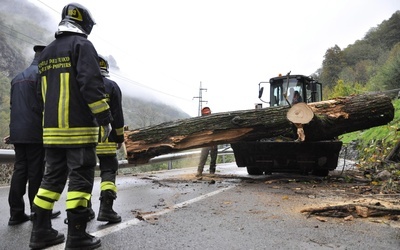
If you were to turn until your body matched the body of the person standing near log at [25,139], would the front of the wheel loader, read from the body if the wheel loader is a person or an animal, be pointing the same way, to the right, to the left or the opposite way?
the opposite way

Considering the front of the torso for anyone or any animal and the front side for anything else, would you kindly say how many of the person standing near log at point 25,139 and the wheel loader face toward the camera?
1

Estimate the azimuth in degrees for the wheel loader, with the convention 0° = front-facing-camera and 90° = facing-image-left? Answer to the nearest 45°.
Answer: approximately 0°

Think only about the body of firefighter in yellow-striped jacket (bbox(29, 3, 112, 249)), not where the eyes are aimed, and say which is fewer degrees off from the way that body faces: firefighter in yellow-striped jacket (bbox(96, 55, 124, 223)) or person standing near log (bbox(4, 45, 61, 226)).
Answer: the firefighter in yellow-striped jacket

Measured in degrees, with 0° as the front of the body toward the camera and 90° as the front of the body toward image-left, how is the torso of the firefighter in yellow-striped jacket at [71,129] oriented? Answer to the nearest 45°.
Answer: approximately 225°

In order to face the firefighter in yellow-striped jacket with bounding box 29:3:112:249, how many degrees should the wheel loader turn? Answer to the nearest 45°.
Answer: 0° — it already faces them

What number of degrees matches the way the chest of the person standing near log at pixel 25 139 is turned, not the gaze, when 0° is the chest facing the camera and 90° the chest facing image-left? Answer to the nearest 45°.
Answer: approximately 225°
